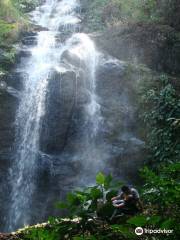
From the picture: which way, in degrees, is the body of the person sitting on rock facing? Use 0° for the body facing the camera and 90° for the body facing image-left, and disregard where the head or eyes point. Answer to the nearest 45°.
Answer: approximately 90°
